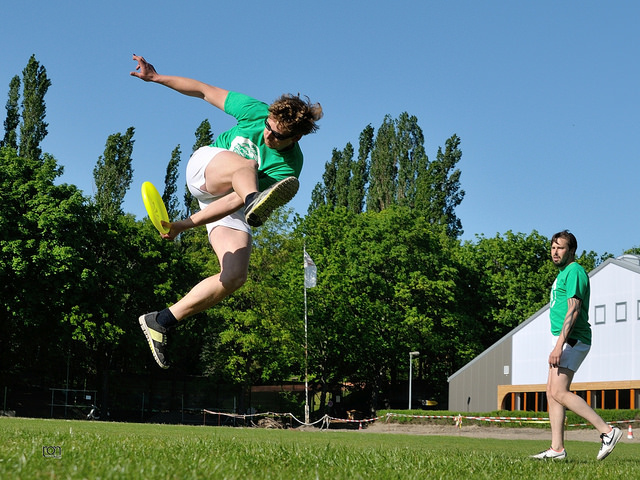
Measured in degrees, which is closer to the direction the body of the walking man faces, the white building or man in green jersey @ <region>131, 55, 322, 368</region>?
the man in green jersey

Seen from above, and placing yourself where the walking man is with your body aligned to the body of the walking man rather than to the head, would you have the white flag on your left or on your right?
on your right

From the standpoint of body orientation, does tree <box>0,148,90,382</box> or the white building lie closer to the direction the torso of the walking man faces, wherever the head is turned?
the tree

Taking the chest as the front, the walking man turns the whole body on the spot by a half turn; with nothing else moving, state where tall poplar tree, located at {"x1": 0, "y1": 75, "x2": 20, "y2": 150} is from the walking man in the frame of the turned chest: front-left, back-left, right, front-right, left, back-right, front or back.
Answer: back-left

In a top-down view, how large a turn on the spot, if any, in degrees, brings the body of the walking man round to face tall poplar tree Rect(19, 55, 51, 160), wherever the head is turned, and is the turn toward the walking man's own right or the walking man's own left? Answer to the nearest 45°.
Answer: approximately 45° to the walking man's own right

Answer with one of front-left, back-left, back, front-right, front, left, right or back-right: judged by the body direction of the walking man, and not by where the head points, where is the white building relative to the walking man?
right

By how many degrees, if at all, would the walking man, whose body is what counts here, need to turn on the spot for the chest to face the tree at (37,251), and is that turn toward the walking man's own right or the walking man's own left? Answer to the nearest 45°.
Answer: approximately 45° to the walking man's own right

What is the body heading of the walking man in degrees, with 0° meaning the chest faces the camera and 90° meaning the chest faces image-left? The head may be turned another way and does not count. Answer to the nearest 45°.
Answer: approximately 90°

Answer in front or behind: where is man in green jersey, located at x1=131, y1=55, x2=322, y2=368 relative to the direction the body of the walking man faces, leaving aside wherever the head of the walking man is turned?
in front
